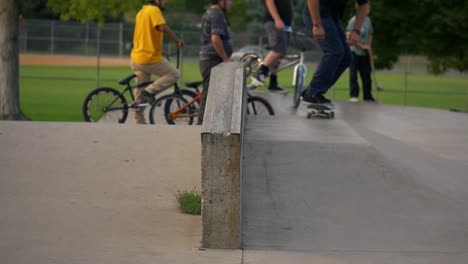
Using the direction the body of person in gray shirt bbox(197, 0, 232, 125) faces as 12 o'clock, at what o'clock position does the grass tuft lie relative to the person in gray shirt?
The grass tuft is roughly at 3 o'clock from the person in gray shirt.

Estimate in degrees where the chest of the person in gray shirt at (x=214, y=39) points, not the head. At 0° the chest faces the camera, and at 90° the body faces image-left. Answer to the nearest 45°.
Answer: approximately 270°

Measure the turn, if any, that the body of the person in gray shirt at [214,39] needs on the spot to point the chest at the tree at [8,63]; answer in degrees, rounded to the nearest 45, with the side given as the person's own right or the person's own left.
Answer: approximately 135° to the person's own left

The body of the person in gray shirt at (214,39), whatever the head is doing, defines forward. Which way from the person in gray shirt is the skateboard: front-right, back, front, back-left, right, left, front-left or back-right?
front-right

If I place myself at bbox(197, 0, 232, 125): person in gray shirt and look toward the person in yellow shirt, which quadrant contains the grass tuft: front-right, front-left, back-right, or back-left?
back-left

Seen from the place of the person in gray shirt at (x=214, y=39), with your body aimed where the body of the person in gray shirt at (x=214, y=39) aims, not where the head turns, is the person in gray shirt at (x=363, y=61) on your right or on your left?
on your left

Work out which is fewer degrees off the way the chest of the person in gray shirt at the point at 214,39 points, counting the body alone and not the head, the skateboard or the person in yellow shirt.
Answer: the skateboard

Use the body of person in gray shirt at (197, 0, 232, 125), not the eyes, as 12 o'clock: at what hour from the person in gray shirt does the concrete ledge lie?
The concrete ledge is roughly at 3 o'clock from the person in gray shirt.

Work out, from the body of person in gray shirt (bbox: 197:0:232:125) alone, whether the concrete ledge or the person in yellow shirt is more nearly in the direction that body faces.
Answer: the concrete ledge
